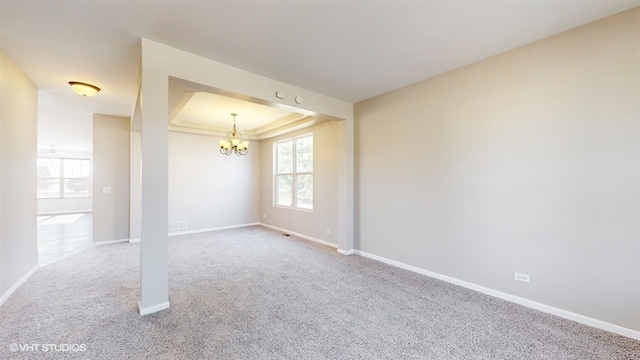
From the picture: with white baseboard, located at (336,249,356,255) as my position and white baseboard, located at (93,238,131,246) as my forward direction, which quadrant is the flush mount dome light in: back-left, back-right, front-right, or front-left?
front-left

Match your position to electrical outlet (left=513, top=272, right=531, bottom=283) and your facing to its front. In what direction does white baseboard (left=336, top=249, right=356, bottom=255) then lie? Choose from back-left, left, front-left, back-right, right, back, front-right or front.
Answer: front-right

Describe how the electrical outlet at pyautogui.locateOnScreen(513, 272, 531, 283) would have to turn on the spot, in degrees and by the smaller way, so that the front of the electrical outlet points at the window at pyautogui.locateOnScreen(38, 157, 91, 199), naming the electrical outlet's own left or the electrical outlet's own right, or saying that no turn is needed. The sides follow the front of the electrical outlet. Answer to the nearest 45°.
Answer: approximately 45° to the electrical outlet's own right

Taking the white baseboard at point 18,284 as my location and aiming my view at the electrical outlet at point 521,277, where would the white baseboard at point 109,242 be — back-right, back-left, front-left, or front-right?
back-left

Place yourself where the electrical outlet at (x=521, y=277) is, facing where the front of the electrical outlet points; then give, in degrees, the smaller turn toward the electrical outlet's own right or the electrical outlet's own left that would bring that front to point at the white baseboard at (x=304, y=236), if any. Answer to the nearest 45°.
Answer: approximately 45° to the electrical outlet's own right

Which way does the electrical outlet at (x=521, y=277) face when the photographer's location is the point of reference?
facing the viewer and to the left of the viewer

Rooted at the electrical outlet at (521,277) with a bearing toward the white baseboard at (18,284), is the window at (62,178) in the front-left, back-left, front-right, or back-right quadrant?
front-right

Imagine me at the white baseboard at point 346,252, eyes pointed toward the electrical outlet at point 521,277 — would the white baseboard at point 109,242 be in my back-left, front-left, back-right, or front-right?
back-right

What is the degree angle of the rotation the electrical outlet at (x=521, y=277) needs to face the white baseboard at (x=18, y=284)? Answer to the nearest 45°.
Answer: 0° — it already faces it
